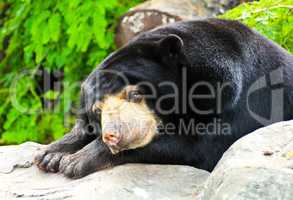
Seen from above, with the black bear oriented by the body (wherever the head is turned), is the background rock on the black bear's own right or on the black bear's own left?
on the black bear's own right

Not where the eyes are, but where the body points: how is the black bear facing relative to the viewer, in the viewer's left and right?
facing the viewer and to the left of the viewer

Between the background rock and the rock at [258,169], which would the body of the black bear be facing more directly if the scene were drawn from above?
the rock
